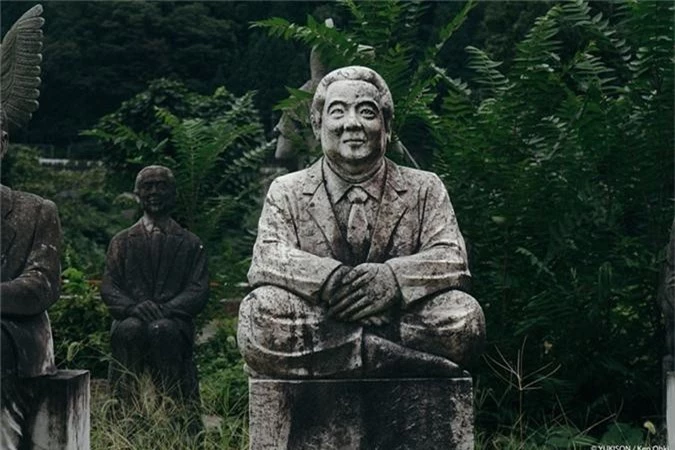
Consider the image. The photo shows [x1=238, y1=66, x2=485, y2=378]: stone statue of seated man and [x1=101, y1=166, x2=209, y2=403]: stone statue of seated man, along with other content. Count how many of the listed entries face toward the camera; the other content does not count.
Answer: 2

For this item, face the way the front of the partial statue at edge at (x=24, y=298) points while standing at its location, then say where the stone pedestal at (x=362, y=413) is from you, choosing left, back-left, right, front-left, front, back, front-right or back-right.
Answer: left

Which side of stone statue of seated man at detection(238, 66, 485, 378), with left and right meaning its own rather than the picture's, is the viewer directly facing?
front

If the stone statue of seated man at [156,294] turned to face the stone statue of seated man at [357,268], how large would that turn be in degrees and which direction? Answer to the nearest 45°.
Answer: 0° — it already faces it

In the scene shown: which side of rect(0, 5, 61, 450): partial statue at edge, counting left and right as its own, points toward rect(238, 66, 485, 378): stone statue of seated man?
left

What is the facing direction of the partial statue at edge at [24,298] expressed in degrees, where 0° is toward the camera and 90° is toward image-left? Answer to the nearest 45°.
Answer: approximately 45°

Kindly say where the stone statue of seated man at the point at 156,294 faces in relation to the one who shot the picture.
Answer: facing the viewer
